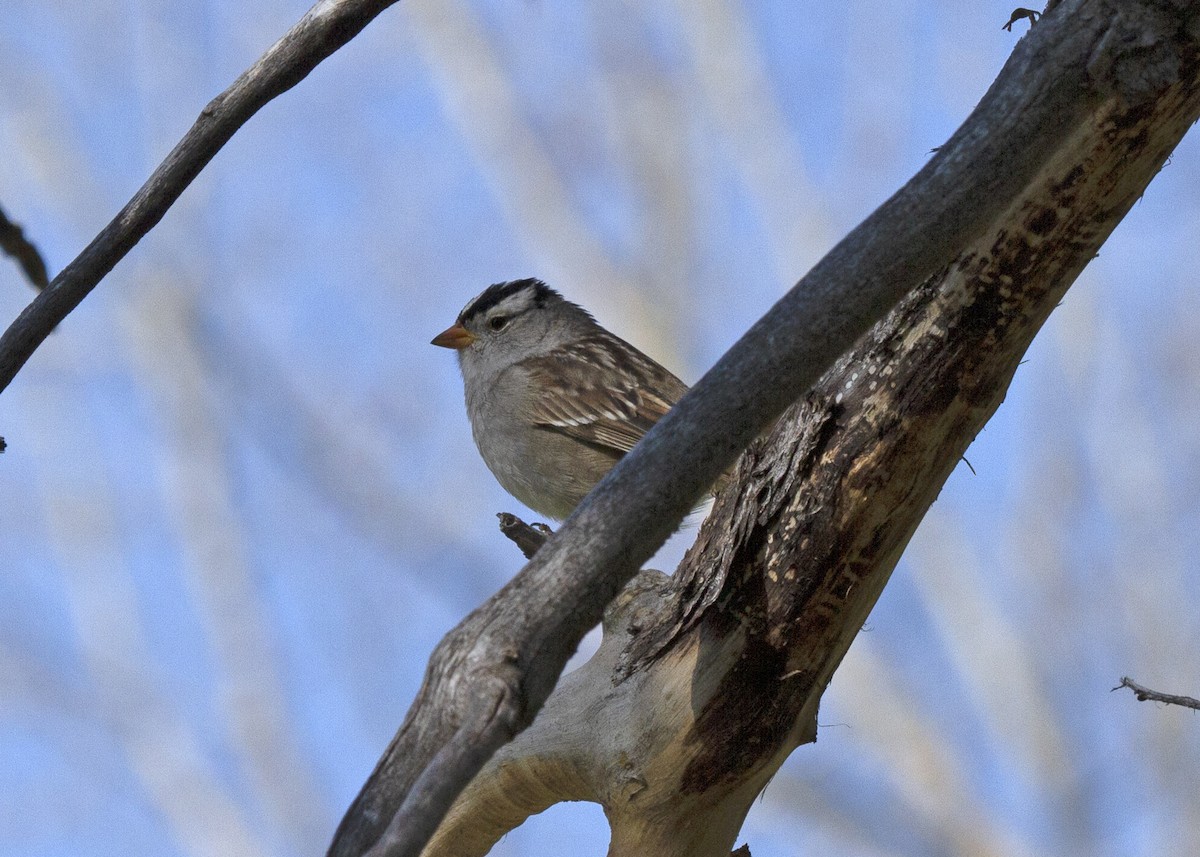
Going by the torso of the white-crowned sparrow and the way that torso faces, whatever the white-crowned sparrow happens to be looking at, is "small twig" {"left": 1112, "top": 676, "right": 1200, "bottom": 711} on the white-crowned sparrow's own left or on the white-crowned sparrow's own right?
on the white-crowned sparrow's own left

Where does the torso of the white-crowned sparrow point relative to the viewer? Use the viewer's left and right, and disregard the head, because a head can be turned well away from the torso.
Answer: facing to the left of the viewer
